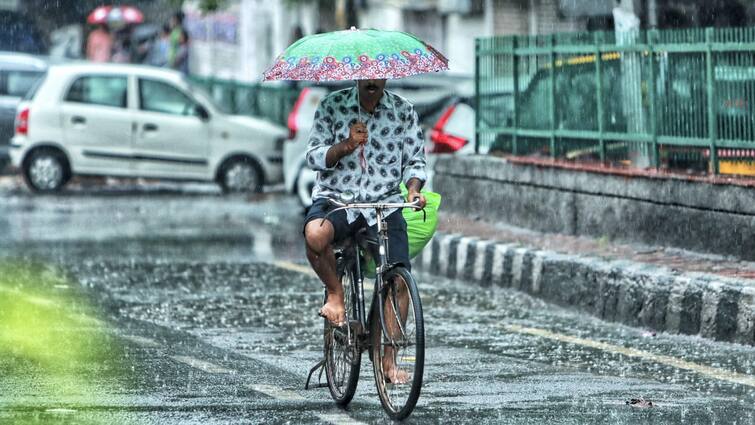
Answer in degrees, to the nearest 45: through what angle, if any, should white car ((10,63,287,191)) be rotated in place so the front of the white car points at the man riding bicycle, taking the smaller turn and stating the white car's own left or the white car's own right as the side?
approximately 90° to the white car's own right

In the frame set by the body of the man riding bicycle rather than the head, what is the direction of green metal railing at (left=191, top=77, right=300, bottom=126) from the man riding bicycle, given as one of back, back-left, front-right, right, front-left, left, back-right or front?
back

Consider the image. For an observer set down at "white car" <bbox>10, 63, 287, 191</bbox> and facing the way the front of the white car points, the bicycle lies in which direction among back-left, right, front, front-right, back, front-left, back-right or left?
right

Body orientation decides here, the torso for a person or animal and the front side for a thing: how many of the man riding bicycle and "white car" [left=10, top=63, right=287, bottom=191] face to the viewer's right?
1

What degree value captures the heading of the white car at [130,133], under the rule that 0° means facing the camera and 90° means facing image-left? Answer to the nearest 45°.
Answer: approximately 270°

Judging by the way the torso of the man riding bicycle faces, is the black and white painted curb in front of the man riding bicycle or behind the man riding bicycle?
behind

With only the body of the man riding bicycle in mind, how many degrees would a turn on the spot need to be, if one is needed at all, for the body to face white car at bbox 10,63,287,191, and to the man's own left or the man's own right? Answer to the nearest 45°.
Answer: approximately 180°

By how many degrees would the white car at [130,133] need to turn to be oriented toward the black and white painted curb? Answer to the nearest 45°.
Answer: approximately 90° to its right

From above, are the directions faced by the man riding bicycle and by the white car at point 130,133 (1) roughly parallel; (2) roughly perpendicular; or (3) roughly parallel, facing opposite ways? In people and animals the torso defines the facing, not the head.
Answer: roughly perpendicular

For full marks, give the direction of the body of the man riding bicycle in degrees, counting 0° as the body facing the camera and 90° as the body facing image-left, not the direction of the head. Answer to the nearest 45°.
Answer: approximately 0°
